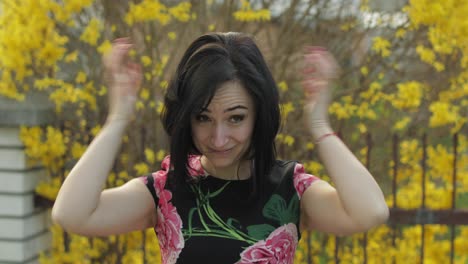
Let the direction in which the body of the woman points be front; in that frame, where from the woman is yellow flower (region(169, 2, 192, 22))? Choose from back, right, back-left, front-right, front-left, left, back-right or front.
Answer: back

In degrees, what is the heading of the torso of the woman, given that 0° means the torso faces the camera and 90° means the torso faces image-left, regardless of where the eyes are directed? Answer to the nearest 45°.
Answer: approximately 0°

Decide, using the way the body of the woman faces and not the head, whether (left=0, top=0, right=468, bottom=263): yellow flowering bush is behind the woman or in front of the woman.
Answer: behind

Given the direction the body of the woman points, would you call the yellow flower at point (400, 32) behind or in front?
behind

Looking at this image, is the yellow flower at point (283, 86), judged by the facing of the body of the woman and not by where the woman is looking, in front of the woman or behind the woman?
behind

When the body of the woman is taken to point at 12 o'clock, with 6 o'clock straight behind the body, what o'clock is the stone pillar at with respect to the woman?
The stone pillar is roughly at 5 o'clock from the woman.

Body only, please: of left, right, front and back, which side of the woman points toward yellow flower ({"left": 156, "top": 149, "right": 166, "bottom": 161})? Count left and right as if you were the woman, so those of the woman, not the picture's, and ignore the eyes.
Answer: back

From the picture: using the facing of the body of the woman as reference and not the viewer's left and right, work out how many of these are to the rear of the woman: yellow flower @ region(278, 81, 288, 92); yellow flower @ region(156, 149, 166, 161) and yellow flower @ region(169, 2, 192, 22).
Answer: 3

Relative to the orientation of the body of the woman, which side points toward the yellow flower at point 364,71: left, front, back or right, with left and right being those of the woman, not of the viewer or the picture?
back
